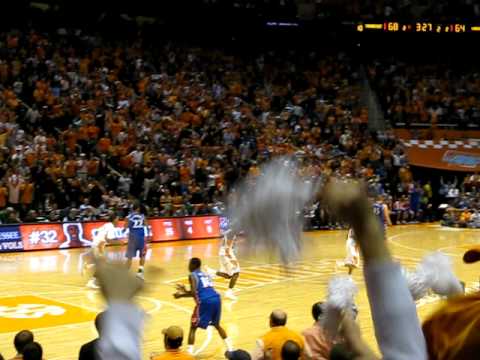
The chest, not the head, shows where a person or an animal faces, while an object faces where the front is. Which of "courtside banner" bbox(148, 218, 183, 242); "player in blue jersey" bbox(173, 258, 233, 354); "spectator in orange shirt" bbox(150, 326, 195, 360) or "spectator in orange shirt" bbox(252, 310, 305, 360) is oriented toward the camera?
the courtside banner

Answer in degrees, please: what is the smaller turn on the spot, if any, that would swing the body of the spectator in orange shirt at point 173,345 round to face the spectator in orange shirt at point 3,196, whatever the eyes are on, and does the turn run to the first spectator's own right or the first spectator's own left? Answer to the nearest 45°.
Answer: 0° — they already face them

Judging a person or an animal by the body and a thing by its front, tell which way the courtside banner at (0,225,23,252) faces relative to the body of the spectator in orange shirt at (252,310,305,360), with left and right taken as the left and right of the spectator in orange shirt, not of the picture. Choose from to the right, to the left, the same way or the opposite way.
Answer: the opposite way

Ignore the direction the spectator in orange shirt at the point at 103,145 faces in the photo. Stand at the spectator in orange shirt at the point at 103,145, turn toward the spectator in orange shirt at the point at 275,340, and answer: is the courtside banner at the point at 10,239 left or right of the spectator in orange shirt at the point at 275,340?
right

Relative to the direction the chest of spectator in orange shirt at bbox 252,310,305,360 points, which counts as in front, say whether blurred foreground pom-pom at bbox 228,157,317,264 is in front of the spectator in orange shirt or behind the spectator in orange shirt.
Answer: behind

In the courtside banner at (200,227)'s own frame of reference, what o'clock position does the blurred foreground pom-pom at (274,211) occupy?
The blurred foreground pom-pom is roughly at 12 o'clock from the courtside banner.

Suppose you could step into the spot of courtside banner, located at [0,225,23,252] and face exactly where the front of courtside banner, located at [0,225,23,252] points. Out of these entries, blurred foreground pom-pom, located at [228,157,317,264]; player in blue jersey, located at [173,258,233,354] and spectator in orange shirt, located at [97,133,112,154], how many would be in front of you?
2

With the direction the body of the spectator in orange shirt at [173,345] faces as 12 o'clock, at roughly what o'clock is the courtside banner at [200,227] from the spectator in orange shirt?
The courtside banner is roughly at 12 o'clock from the spectator in orange shirt.

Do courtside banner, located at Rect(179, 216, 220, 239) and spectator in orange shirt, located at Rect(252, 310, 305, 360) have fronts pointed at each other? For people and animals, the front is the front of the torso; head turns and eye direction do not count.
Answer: yes

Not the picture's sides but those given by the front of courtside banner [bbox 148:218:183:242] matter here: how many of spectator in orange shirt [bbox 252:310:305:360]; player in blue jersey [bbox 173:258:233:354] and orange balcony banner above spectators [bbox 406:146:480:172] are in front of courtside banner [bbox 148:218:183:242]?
2

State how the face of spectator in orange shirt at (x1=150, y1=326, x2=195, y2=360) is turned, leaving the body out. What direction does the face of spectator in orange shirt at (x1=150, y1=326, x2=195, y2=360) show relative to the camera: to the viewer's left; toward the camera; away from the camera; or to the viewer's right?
away from the camera

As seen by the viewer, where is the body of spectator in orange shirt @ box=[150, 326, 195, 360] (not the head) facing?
away from the camera

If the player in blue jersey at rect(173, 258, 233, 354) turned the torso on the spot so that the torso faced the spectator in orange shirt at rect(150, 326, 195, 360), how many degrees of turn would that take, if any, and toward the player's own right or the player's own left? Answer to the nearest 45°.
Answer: approximately 135° to the player's own left

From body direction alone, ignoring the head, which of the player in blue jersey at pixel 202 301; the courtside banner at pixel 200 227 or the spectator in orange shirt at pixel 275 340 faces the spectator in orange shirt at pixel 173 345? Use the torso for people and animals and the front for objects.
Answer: the courtside banner
